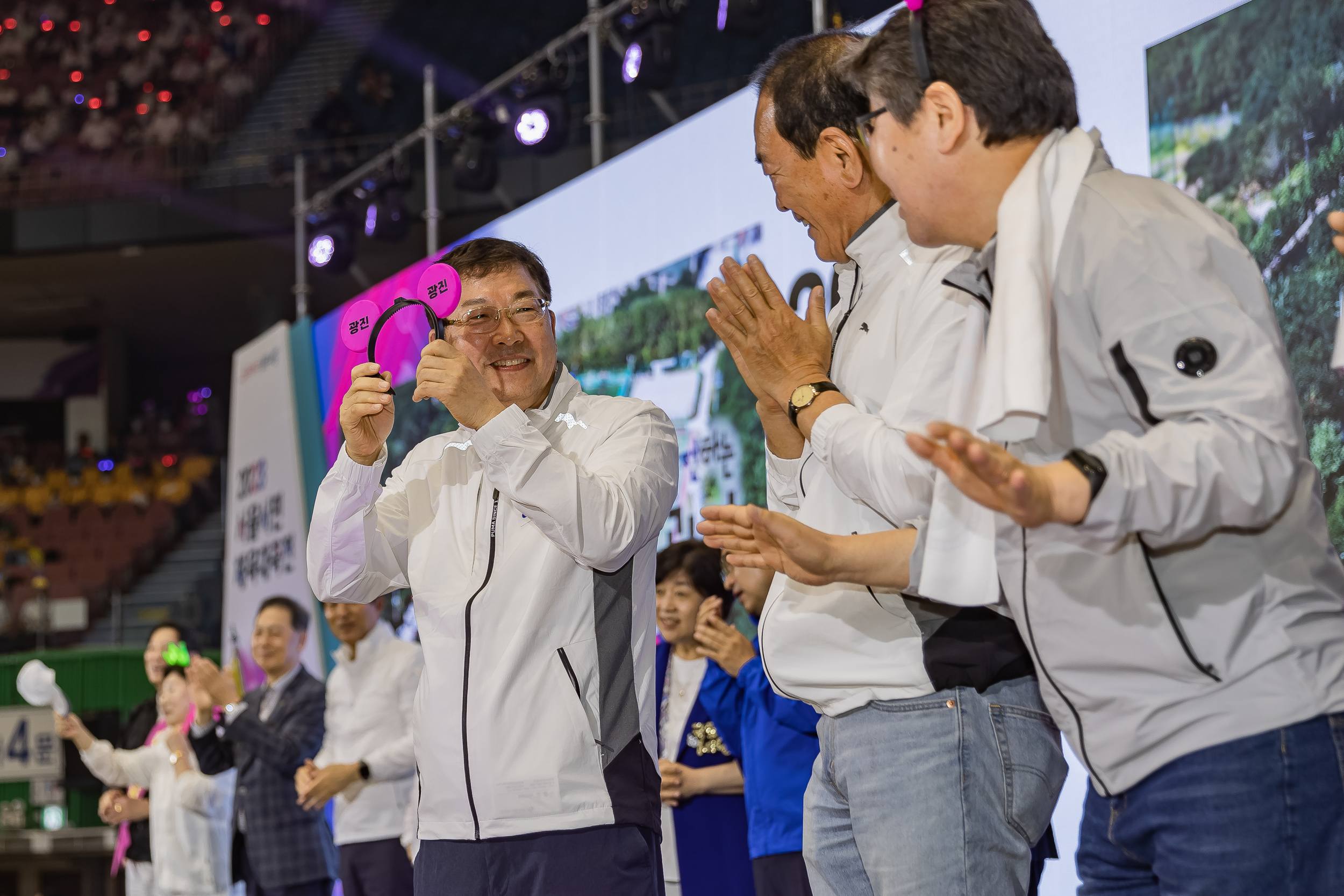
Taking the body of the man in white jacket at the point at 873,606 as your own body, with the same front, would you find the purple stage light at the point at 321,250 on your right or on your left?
on your right

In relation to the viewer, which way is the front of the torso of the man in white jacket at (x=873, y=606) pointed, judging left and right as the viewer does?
facing to the left of the viewer

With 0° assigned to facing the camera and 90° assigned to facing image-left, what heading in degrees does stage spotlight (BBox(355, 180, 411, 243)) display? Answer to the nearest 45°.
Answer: approximately 45°

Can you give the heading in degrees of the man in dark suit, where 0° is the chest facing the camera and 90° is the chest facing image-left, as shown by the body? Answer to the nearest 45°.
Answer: approximately 45°

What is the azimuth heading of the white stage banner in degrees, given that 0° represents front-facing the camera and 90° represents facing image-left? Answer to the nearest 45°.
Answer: approximately 45°

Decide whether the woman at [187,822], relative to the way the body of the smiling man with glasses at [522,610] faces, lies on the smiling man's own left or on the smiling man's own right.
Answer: on the smiling man's own right

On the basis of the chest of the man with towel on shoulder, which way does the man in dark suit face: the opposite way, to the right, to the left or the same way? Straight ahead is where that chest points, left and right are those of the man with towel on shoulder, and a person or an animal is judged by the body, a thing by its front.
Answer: to the left

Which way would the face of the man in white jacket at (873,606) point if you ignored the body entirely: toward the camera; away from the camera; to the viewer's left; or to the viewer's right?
to the viewer's left
